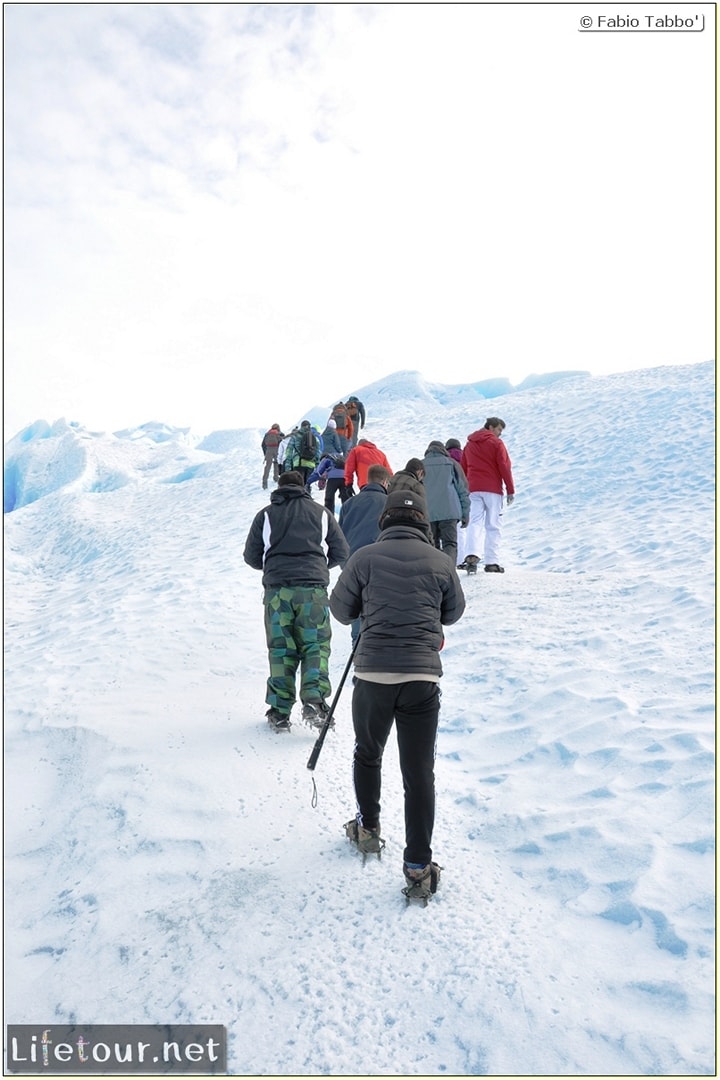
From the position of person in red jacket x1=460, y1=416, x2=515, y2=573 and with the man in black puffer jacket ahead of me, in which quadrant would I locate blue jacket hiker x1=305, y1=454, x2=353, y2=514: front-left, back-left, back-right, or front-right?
back-right

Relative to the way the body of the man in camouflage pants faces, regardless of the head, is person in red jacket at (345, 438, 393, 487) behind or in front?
in front

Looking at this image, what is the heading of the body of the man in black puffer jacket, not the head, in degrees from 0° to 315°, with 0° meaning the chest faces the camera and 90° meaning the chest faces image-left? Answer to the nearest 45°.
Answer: approximately 180°

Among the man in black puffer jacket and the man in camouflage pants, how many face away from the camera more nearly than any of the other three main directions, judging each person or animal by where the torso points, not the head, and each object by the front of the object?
2

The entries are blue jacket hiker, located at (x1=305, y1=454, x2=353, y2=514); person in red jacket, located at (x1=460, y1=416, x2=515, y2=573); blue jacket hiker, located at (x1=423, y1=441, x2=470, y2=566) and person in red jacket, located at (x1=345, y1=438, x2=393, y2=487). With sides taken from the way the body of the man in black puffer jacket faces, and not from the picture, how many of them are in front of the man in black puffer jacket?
4

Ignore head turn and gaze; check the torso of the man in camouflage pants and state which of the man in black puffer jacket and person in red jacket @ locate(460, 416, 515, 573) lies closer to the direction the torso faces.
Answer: the person in red jacket

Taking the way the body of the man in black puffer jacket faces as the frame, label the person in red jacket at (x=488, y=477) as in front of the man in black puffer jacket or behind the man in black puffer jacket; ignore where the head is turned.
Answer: in front

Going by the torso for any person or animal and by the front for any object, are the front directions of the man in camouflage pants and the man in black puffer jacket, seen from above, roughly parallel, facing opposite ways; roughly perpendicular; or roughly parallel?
roughly parallel

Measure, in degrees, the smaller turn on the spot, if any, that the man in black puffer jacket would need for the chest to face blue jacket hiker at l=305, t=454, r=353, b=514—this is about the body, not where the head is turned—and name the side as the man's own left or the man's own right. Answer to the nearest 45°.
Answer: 0° — they already face them

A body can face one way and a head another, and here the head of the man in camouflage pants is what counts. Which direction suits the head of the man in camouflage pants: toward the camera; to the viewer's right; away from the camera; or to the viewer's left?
away from the camera

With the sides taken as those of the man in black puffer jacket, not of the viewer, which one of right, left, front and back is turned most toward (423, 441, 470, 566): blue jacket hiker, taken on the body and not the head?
front

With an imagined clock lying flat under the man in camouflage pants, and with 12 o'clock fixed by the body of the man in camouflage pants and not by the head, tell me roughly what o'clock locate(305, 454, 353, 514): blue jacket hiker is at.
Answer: The blue jacket hiker is roughly at 12 o'clock from the man in camouflage pants.

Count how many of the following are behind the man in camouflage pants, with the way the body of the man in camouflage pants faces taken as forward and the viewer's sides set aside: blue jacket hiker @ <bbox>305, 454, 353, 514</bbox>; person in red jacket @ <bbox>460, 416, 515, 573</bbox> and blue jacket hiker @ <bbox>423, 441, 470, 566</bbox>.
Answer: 0

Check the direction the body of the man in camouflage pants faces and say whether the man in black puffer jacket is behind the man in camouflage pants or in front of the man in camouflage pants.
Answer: behind

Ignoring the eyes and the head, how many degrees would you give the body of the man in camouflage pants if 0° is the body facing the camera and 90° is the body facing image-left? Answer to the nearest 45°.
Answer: approximately 180°

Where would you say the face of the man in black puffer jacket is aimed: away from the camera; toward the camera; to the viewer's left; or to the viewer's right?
away from the camera
